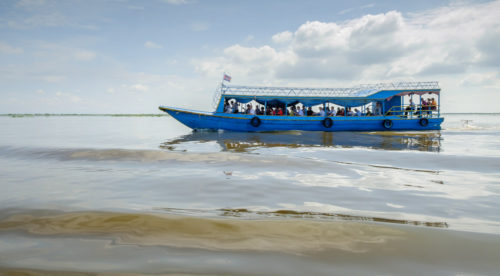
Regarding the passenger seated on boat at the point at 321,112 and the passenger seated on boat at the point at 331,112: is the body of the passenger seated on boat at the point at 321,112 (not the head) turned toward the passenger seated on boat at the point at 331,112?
no

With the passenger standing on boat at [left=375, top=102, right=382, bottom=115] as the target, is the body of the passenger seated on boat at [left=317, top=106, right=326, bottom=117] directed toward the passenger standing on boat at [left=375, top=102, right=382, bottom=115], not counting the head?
no

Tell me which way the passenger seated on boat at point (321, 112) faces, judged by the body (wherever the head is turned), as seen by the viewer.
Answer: to the viewer's left

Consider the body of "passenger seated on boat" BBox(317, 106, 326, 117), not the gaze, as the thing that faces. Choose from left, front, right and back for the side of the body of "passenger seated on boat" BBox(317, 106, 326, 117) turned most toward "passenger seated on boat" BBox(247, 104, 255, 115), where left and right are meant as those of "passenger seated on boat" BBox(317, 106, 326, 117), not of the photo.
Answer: front
